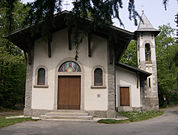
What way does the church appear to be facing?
toward the camera
